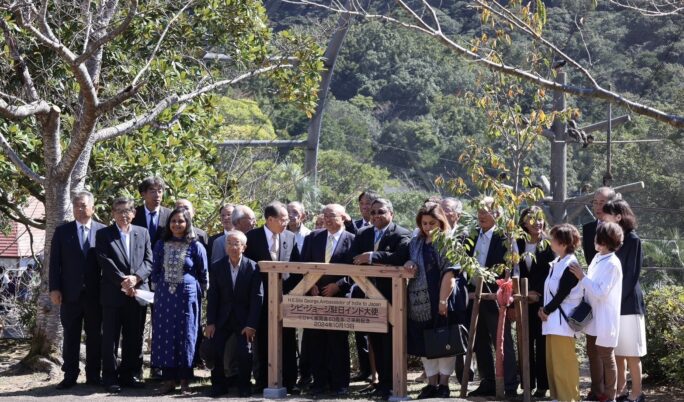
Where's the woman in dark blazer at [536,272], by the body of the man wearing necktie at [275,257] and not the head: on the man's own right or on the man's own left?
on the man's own left

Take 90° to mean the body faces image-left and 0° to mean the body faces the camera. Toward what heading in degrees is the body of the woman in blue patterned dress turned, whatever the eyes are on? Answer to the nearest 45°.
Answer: approximately 0°

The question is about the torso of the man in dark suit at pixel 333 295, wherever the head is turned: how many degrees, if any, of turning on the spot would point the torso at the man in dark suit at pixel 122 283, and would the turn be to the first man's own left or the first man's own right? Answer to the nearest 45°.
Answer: approximately 90° to the first man's own right
